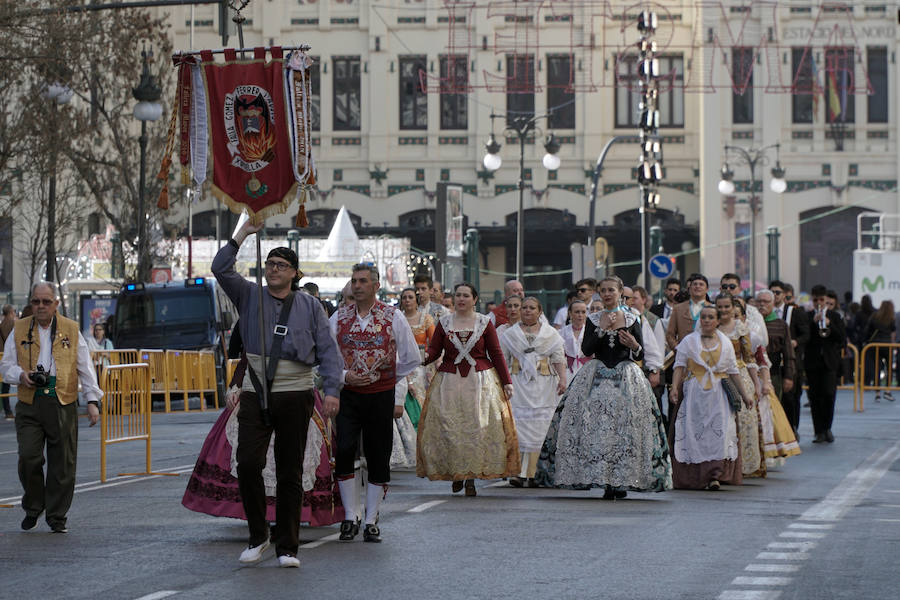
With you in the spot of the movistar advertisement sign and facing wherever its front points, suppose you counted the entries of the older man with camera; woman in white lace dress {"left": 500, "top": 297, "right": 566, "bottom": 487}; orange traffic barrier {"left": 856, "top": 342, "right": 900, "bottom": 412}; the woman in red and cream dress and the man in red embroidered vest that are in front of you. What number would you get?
5

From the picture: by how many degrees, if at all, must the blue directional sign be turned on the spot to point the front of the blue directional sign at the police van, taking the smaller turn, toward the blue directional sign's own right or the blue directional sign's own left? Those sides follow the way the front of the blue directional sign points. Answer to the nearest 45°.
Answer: approximately 90° to the blue directional sign's own right

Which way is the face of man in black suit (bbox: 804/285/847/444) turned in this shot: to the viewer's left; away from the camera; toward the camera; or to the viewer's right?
toward the camera

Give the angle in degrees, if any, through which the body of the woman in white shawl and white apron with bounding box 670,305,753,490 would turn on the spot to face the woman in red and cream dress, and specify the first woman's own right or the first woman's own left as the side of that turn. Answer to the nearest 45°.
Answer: approximately 45° to the first woman's own right

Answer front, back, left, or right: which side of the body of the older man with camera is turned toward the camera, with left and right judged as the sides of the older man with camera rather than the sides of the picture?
front

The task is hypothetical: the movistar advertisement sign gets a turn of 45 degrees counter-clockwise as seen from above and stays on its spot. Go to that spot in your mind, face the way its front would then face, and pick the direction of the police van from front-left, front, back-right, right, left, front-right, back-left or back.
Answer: right

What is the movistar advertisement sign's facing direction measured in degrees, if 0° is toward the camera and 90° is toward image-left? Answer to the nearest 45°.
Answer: approximately 0°

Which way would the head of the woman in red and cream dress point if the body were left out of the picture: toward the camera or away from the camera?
toward the camera

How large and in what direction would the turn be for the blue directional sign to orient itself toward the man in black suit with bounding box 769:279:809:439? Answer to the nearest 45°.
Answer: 0° — it already faces them

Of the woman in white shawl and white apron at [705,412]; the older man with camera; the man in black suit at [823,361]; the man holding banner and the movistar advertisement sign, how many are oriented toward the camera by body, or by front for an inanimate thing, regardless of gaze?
5

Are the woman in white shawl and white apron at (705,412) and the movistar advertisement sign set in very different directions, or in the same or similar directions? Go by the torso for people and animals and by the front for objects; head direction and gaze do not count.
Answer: same or similar directions

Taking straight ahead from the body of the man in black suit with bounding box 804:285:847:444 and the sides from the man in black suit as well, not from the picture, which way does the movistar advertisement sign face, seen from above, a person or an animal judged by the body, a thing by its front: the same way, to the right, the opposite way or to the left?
the same way

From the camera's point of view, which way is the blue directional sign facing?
toward the camera

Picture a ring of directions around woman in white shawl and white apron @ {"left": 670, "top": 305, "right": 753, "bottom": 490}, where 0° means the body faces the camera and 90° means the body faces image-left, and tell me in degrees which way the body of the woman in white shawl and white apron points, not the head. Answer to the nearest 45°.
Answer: approximately 0°

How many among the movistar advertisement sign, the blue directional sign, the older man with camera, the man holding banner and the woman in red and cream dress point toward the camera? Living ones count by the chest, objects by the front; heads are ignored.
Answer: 5
